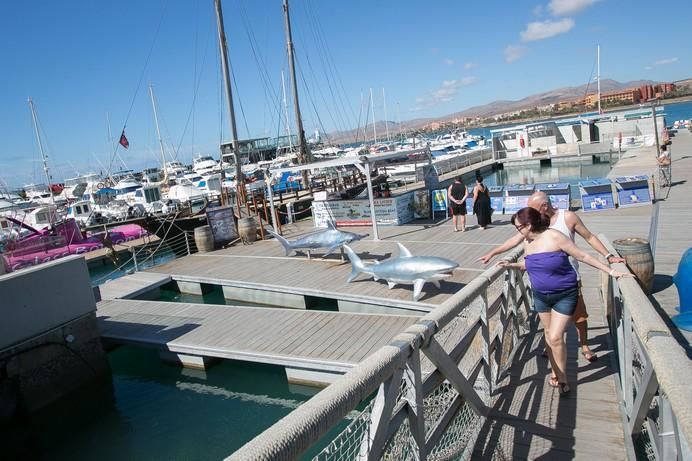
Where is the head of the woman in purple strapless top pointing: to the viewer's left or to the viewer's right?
to the viewer's left

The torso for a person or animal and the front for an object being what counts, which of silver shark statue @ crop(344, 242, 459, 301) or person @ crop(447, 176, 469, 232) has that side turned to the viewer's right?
the silver shark statue

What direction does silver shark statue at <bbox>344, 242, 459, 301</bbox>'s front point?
to the viewer's right

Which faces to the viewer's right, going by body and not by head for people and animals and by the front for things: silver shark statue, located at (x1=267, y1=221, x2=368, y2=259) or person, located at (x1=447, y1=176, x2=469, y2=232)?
the silver shark statue

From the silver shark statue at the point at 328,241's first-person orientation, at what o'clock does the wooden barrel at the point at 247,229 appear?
The wooden barrel is roughly at 8 o'clock from the silver shark statue.

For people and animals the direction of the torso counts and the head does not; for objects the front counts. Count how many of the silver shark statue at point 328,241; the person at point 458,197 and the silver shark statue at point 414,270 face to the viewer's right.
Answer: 2

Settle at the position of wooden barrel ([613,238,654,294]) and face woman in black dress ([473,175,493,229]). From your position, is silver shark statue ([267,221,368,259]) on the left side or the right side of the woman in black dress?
left

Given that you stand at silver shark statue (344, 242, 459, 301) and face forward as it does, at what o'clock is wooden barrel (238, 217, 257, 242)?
The wooden barrel is roughly at 8 o'clock from the silver shark statue.

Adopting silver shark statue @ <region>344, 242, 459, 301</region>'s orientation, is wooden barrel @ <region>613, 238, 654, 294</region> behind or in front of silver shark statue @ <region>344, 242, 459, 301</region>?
in front

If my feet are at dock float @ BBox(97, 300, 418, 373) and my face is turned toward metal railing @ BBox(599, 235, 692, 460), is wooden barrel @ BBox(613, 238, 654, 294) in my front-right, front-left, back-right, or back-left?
front-left

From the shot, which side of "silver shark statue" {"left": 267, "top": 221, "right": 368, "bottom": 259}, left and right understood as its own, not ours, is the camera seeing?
right

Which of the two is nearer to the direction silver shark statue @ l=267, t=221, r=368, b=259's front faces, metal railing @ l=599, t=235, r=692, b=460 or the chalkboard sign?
the metal railing
